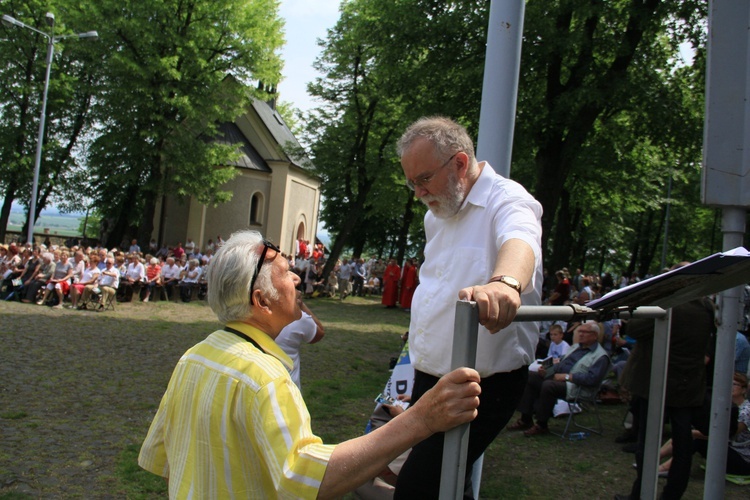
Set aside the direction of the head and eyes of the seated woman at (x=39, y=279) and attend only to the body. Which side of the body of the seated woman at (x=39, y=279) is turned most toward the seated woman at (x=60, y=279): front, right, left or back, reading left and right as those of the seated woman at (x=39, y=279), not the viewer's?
left

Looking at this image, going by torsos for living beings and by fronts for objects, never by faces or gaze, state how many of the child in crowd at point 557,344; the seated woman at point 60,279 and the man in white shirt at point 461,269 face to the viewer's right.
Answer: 0

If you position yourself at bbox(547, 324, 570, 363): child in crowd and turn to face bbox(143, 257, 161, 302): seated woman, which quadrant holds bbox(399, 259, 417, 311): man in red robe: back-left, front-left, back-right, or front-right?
front-right

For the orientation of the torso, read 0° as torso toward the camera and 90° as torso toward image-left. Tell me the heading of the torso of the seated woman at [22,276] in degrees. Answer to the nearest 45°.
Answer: approximately 45°

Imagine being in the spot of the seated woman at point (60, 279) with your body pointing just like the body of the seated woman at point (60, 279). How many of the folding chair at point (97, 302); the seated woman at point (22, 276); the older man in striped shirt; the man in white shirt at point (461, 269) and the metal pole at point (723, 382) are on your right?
1

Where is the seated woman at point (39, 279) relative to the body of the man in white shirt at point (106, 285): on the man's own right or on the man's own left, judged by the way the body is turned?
on the man's own right

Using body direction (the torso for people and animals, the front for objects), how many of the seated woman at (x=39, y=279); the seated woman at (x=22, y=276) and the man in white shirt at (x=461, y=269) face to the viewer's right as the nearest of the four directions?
0

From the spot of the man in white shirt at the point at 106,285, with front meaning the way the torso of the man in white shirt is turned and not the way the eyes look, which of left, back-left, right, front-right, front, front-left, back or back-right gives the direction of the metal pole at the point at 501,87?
front-left

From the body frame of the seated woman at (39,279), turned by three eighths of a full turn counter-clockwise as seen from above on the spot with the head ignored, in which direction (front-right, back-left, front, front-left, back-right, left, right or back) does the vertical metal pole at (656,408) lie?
right

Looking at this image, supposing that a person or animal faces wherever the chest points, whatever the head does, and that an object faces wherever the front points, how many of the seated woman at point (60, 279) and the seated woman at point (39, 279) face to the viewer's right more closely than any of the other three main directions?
0

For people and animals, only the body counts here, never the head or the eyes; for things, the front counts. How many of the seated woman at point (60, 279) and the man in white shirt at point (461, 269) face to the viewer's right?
0

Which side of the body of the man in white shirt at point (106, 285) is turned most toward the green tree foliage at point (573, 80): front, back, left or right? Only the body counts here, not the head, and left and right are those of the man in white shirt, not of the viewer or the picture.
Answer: left

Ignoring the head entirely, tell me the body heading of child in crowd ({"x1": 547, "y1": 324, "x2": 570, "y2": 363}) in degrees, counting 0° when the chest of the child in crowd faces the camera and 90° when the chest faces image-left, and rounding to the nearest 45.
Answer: approximately 45°
